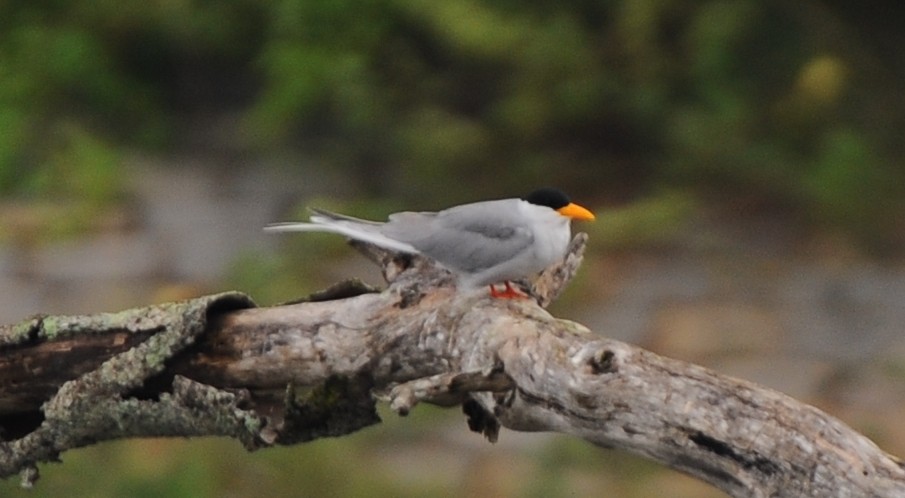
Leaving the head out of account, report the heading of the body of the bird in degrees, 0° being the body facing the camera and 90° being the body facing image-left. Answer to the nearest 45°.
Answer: approximately 270°
